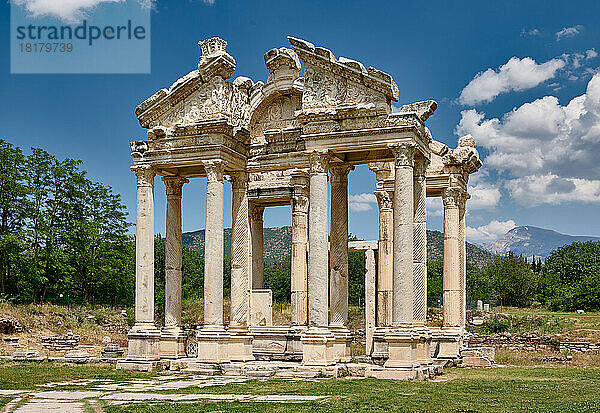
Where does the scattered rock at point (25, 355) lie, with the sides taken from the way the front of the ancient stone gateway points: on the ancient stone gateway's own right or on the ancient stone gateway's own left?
on the ancient stone gateway's own right

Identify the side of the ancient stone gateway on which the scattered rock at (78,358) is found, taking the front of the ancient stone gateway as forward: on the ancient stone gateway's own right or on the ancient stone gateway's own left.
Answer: on the ancient stone gateway's own right

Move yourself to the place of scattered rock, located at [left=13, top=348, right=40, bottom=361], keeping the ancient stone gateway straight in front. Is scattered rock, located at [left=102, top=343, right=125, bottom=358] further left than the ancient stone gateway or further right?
left

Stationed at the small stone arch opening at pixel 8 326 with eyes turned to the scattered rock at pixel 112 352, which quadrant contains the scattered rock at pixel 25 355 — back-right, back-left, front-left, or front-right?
front-right

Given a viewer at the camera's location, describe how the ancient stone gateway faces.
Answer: facing the viewer
